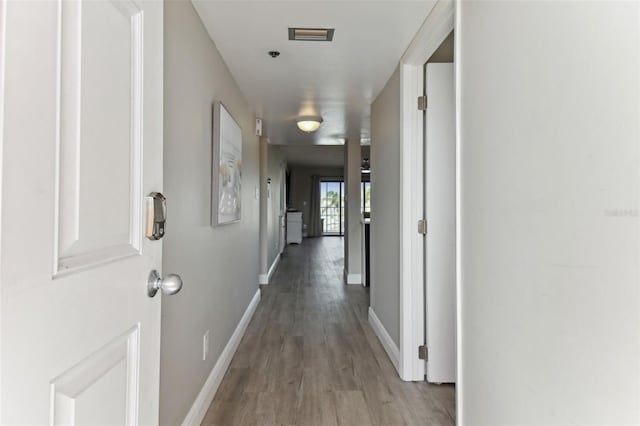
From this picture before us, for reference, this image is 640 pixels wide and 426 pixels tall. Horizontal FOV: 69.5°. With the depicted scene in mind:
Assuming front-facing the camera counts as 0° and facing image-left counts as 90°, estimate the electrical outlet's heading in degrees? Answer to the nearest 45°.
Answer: approximately 270°

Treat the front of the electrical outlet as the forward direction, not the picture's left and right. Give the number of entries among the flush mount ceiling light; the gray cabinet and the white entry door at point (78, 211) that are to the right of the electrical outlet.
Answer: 1

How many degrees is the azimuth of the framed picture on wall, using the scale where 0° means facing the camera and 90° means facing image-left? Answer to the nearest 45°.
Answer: approximately 270°

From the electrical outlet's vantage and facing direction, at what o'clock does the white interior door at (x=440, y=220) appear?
The white interior door is roughly at 12 o'clock from the electrical outlet.

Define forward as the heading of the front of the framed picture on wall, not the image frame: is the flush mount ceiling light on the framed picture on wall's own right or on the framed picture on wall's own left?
on the framed picture on wall's own left

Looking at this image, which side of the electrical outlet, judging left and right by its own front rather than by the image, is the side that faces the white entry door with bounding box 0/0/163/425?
right

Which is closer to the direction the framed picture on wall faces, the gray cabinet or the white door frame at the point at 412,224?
the white door frame

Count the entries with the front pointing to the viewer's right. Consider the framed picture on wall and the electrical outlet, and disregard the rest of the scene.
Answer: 2

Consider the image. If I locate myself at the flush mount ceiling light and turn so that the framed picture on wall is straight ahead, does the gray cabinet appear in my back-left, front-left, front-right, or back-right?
back-right

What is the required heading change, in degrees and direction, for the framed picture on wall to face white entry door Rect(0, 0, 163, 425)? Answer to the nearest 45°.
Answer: approximately 90° to its right

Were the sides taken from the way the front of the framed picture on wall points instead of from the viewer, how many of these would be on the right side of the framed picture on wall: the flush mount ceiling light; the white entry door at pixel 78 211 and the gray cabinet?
1
